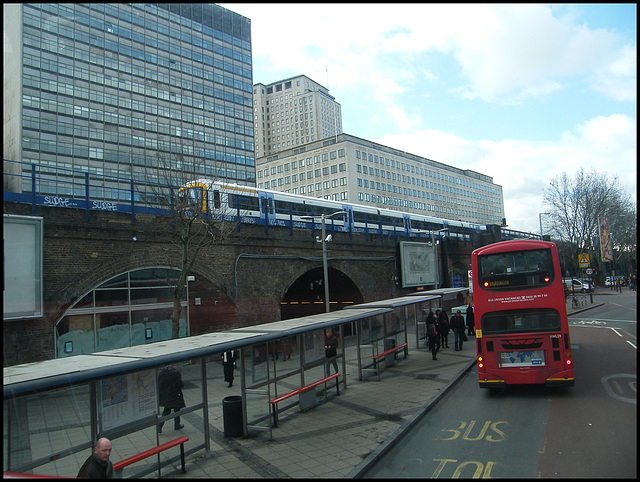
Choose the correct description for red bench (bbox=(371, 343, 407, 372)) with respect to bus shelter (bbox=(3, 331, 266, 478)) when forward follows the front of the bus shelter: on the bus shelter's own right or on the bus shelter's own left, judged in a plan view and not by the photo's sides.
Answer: on the bus shelter's own left

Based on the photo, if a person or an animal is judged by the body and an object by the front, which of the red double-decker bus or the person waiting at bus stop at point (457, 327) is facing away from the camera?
the red double-decker bus

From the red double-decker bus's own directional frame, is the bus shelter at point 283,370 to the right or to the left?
on its left

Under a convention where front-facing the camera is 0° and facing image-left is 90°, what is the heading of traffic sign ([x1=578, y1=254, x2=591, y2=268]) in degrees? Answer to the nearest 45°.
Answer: approximately 0°

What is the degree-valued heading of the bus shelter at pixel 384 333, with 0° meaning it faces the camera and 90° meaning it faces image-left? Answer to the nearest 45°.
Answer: approximately 315°

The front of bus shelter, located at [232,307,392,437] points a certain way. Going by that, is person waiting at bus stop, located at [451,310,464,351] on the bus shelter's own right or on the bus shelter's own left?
on the bus shelter's own left

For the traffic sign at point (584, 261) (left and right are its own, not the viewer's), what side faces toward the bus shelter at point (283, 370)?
front

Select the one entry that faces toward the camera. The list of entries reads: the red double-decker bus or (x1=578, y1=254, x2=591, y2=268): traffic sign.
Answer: the traffic sign

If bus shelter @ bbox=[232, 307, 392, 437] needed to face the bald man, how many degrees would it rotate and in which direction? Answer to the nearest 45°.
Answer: approximately 45° to its right

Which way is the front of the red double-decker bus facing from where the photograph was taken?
facing away from the viewer

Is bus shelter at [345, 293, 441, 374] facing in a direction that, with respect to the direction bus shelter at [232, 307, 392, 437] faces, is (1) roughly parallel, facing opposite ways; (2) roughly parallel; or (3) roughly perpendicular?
roughly parallel

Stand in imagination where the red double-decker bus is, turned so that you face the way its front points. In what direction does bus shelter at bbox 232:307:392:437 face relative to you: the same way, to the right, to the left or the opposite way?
to the right

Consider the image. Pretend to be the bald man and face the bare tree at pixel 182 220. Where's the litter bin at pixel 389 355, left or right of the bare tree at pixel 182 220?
right
